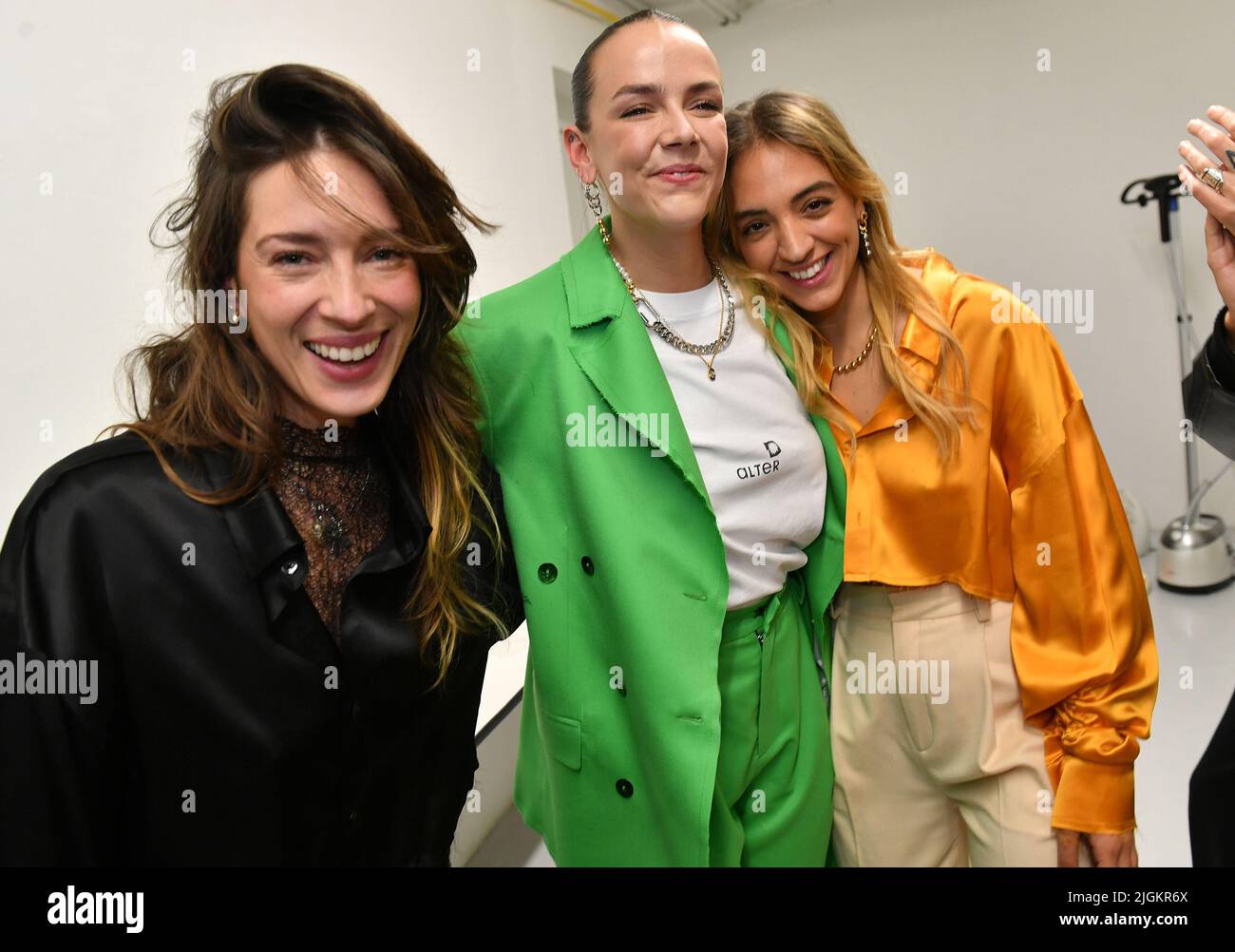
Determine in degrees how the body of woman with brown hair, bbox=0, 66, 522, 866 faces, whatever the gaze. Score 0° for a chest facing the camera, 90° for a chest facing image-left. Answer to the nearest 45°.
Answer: approximately 315°

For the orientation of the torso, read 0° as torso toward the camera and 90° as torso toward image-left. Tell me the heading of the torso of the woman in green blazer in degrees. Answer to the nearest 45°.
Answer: approximately 315°
